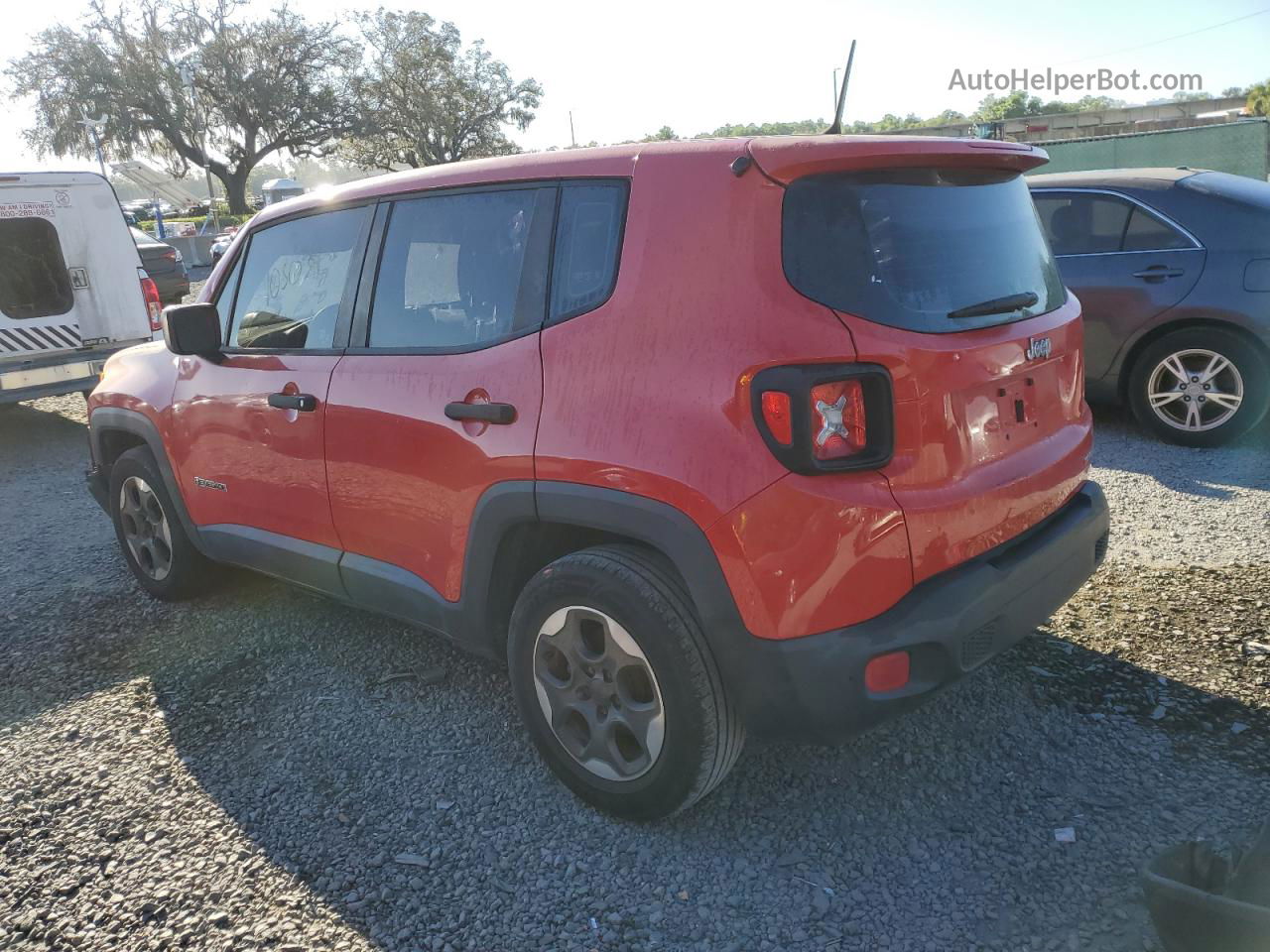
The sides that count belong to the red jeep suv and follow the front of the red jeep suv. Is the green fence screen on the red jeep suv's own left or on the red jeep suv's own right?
on the red jeep suv's own right

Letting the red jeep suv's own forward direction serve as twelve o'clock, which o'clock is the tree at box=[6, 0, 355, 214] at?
The tree is roughly at 1 o'clock from the red jeep suv.

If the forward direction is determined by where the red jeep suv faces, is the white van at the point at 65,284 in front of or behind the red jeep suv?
in front

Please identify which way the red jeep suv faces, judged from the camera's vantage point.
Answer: facing away from the viewer and to the left of the viewer
